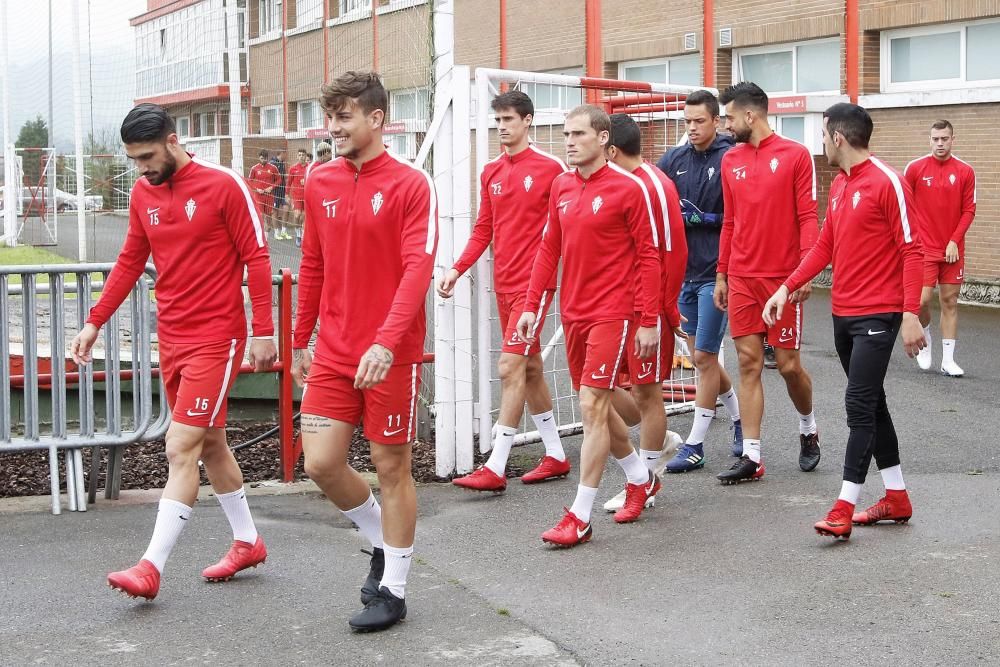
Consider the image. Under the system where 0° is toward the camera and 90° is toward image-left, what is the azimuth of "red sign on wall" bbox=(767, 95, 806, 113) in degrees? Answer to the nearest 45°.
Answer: approximately 45°

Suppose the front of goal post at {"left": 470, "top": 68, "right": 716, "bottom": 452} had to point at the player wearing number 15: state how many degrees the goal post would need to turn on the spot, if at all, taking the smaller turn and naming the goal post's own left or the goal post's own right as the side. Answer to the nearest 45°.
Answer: approximately 45° to the goal post's own right

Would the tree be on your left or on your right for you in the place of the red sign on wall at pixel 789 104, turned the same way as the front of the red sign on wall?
on your right

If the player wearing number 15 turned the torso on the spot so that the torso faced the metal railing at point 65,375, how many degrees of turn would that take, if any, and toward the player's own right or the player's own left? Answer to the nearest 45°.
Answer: approximately 135° to the player's own right

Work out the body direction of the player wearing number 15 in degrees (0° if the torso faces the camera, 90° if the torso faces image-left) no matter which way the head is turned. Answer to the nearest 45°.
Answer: approximately 45°

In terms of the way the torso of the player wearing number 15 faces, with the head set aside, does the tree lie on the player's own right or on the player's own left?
on the player's own right

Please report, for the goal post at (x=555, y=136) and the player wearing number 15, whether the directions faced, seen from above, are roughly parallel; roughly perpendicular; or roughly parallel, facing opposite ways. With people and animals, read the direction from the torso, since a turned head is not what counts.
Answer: roughly perpendicular

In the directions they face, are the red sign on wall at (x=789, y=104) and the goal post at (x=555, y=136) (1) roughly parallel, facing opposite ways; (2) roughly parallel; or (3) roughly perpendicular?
roughly perpendicular

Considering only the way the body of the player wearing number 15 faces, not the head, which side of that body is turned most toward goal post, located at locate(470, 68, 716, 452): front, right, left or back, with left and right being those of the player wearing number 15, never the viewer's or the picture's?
back
